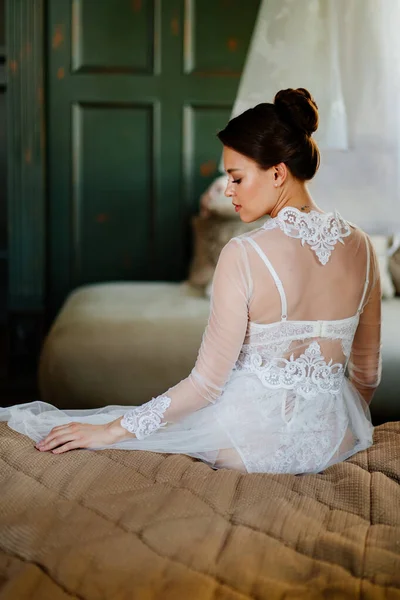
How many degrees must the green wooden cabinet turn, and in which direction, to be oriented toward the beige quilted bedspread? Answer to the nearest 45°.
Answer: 0° — it already faces it

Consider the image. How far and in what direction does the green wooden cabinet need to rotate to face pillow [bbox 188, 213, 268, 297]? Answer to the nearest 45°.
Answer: approximately 45° to its left

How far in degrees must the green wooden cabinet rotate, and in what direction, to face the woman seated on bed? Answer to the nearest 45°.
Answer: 0° — it already faces them

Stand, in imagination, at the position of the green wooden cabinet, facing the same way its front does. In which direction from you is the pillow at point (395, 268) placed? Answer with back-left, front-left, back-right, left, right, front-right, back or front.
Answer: front-left

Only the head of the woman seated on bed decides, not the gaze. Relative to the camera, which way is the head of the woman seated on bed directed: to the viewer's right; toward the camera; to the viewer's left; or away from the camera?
to the viewer's left

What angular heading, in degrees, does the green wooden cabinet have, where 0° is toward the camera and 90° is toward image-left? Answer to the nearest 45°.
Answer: approximately 0°

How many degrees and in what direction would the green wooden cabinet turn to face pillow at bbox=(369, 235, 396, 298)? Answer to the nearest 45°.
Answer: approximately 45° to its left

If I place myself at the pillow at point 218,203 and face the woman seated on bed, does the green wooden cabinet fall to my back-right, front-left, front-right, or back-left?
back-right
